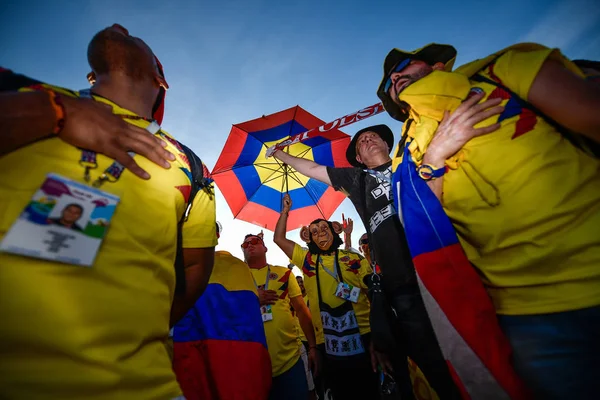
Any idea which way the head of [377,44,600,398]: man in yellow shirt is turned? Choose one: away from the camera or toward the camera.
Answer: toward the camera

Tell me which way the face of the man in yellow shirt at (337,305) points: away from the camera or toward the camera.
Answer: toward the camera

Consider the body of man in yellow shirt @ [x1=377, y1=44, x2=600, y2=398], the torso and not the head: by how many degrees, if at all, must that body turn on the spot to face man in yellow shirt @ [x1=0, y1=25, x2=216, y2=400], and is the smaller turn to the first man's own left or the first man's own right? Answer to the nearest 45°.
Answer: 0° — they already face them

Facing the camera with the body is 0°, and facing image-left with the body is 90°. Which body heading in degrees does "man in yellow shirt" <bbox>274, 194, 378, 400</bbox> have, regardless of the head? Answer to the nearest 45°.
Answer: approximately 0°

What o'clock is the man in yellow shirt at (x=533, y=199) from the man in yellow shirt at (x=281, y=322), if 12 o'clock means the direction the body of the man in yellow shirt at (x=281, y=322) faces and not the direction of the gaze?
the man in yellow shirt at (x=533, y=199) is roughly at 10 o'clock from the man in yellow shirt at (x=281, y=322).

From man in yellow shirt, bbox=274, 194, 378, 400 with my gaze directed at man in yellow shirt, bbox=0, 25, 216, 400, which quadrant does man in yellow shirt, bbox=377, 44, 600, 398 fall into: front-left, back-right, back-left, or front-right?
front-left

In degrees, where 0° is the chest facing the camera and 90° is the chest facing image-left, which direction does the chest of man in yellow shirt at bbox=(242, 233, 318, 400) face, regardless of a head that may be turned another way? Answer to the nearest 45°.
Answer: approximately 45°

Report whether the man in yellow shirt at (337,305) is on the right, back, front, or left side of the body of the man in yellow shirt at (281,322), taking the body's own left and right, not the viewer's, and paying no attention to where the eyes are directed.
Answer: left

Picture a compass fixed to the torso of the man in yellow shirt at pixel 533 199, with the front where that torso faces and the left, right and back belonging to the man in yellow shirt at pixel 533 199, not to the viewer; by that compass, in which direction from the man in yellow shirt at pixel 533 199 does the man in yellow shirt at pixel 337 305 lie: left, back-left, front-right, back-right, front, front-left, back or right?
right

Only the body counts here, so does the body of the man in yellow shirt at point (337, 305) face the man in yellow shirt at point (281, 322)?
no

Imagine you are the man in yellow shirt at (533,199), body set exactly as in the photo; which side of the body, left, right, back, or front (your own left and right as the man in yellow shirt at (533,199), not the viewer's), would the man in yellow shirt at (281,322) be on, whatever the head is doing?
right
